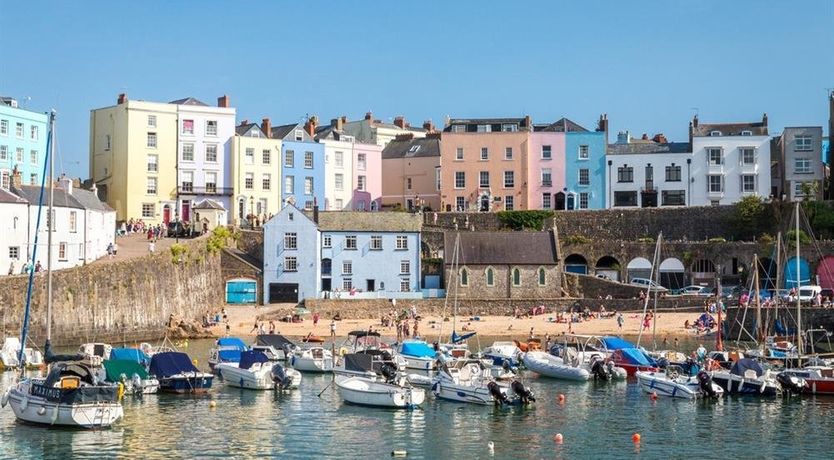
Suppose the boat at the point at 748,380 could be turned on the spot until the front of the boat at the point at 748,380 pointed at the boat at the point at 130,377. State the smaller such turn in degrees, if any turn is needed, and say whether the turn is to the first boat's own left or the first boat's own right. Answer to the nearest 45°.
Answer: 0° — it already faces it

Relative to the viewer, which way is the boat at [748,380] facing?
to the viewer's left
